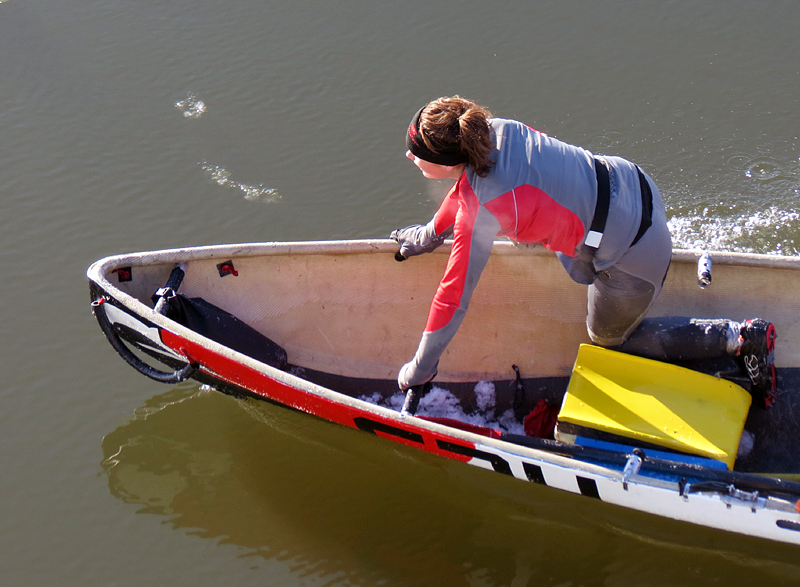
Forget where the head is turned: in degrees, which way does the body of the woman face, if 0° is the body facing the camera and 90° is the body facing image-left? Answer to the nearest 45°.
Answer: approximately 90°

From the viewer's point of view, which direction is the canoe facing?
to the viewer's left

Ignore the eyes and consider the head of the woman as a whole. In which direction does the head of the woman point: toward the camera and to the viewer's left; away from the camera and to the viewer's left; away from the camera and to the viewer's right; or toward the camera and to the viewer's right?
away from the camera and to the viewer's left
